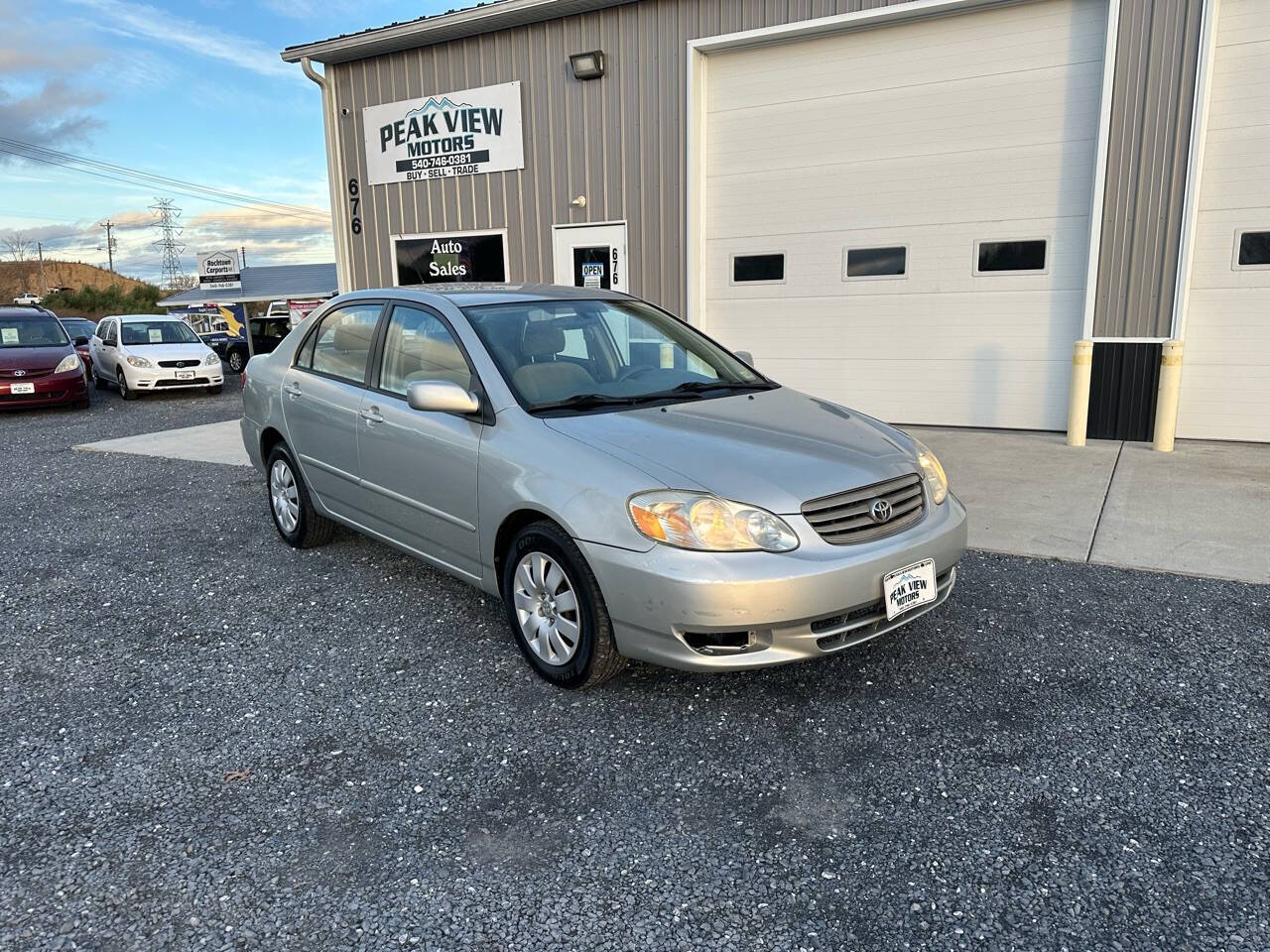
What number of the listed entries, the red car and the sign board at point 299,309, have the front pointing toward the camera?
2

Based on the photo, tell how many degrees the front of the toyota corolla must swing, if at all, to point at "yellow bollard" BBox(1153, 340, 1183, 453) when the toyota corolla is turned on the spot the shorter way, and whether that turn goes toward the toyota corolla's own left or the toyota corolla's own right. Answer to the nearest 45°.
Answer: approximately 90° to the toyota corolla's own left

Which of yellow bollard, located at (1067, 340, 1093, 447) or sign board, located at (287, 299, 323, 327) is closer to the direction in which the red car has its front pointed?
the yellow bollard

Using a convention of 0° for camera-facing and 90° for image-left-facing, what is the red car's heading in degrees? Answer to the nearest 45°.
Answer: approximately 0°

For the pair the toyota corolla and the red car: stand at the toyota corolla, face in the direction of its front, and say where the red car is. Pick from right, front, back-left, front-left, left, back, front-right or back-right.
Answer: back
